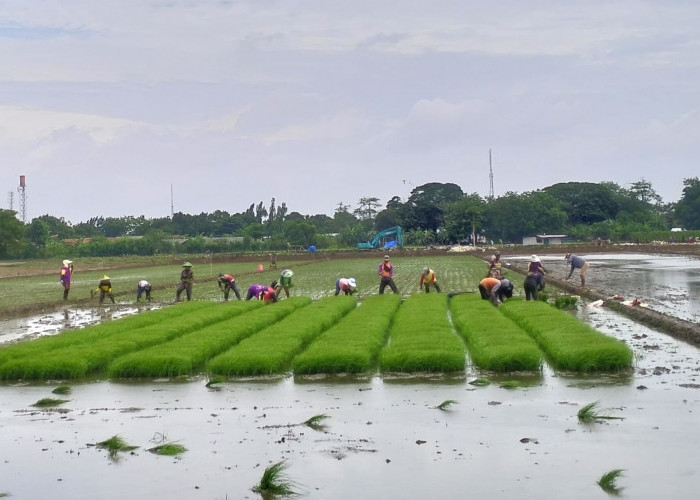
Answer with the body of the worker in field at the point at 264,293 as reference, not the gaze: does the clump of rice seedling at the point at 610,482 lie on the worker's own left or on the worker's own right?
on the worker's own right

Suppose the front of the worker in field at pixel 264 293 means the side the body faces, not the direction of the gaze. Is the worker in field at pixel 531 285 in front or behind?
in front
